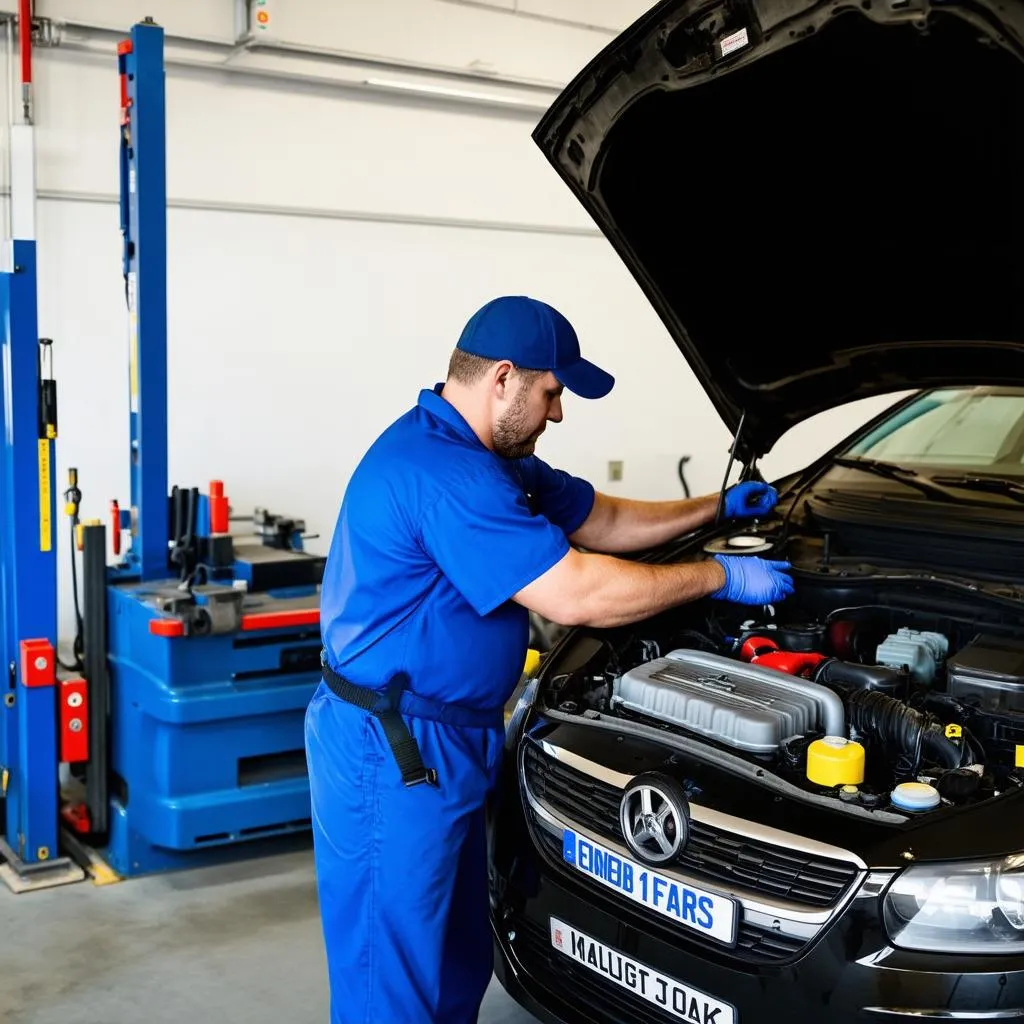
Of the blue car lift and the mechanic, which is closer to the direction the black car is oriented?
the mechanic

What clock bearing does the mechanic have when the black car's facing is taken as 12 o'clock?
The mechanic is roughly at 1 o'clock from the black car.

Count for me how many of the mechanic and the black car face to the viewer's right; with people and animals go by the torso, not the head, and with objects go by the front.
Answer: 1

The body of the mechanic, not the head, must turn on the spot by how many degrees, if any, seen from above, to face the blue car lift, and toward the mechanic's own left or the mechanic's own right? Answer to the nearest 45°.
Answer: approximately 135° to the mechanic's own left

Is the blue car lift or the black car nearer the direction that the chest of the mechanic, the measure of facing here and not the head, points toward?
the black car

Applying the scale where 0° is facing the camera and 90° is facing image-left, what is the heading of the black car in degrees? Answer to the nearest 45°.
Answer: approximately 45°

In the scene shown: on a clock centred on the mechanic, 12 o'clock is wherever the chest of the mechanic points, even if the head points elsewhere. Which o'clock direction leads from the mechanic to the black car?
The black car is roughly at 12 o'clock from the mechanic.

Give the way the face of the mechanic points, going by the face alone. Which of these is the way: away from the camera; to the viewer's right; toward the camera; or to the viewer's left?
to the viewer's right

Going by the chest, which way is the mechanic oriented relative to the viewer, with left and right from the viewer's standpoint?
facing to the right of the viewer
